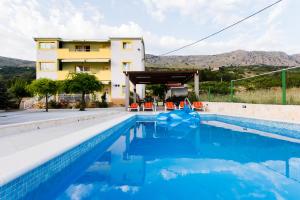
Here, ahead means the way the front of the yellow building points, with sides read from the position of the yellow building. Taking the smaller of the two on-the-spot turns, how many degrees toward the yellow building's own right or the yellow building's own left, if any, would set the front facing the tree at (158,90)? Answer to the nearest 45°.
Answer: approximately 135° to the yellow building's own left

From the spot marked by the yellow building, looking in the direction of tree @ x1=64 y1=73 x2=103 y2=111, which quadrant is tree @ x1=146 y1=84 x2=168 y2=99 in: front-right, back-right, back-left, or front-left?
back-left

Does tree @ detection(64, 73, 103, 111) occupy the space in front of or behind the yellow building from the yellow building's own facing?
in front

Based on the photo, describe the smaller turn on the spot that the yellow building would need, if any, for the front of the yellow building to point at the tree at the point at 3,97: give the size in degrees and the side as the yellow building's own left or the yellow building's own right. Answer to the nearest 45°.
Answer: approximately 90° to the yellow building's own right

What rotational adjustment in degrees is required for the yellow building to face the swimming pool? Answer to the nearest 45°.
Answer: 0° — it already faces it

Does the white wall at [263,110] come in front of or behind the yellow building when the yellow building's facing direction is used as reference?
in front

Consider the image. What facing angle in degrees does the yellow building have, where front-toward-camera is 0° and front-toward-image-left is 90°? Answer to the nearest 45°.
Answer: approximately 0°
